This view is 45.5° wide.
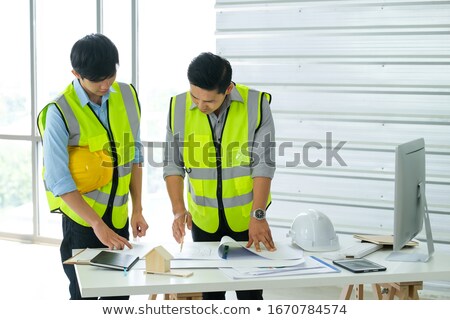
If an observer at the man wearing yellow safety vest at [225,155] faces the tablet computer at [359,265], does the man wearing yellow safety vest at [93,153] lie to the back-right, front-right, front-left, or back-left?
back-right

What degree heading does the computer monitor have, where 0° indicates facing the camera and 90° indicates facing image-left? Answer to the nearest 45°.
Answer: approximately 90°

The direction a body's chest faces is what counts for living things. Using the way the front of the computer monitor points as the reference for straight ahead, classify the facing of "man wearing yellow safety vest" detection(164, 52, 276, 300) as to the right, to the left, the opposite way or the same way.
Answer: to the left

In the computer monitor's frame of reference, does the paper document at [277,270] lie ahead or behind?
ahead

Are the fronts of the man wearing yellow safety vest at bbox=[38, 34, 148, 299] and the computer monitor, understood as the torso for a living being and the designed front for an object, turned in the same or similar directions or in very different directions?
very different directions

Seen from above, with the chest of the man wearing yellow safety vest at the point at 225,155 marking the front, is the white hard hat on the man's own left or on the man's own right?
on the man's own left

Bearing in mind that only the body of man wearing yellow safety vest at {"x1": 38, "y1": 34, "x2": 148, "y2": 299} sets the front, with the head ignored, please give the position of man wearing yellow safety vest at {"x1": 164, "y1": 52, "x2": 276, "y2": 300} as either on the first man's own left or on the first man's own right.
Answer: on the first man's own left

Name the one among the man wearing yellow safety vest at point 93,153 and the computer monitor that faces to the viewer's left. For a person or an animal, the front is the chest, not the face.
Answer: the computer monitor

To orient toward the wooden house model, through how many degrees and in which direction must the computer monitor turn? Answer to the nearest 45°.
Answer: approximately 45° to its left

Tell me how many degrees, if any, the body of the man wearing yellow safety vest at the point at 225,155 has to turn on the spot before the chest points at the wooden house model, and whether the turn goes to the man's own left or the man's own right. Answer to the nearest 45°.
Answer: approximately 45° to the man's own right

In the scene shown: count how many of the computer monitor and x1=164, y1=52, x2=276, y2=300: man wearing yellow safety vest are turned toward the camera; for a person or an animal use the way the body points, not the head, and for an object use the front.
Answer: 1
